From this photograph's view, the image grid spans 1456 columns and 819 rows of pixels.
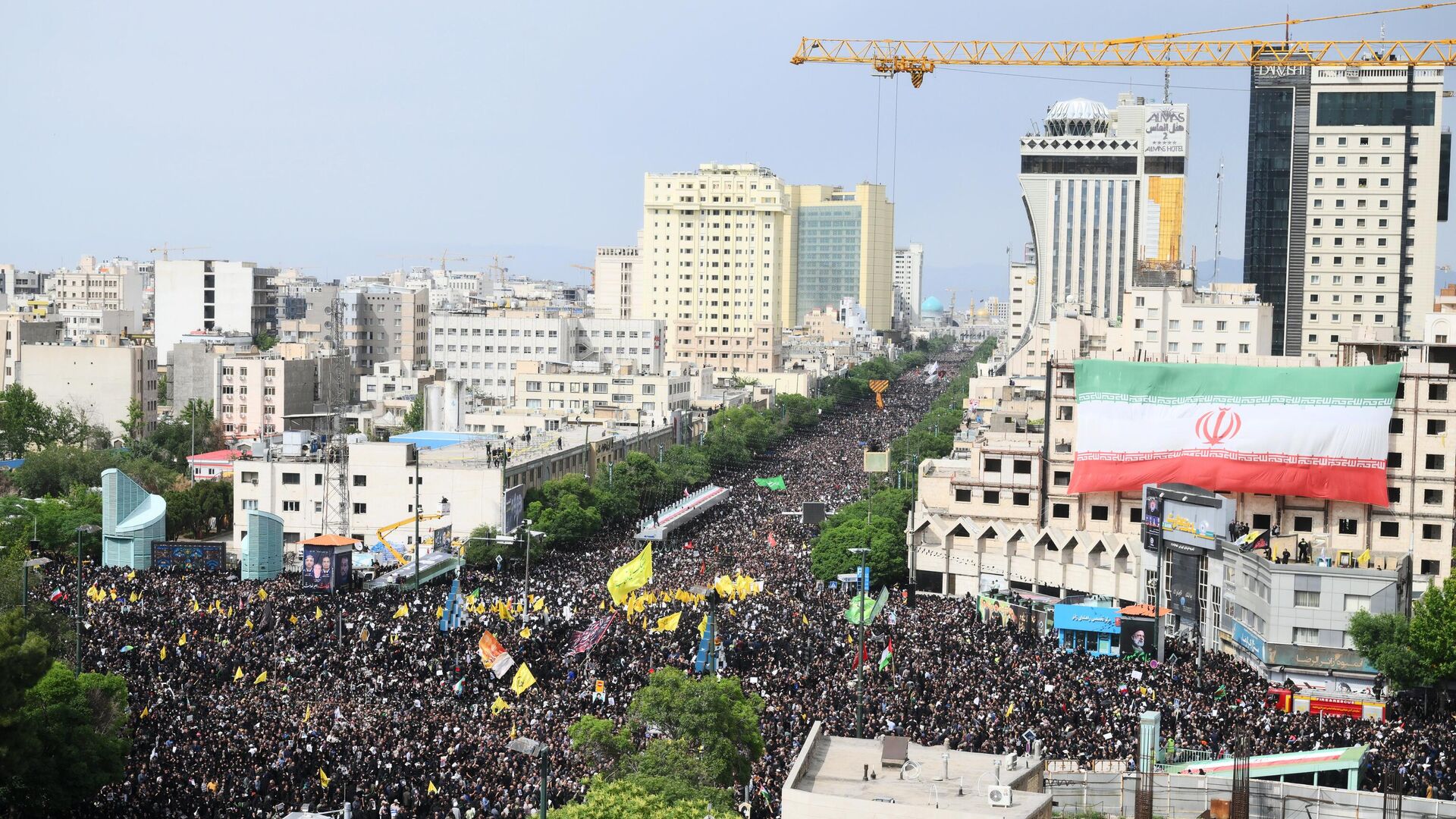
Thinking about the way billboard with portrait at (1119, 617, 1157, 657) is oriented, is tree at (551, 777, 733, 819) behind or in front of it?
in front

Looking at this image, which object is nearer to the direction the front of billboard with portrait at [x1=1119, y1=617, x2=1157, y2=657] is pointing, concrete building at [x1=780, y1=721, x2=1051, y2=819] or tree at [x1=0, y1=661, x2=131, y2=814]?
the concrete building

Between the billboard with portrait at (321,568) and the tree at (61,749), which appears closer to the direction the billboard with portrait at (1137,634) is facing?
the tree

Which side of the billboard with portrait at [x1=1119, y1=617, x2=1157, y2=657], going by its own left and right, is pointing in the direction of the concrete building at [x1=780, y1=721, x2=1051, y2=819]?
front

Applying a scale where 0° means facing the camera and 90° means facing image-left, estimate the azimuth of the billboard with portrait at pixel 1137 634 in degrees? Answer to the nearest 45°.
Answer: approximately 0°

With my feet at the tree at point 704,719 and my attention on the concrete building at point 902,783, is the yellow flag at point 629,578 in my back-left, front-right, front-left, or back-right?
back-left

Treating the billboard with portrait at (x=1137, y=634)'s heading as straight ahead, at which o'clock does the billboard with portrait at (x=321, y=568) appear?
the billboard with portrait at (x=321, y=568) is roughly at 3 o'clock from the billboard with portrait at (x=1137, y=634).

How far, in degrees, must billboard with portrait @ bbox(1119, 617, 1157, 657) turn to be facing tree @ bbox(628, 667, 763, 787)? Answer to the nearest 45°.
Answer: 0° — it already faces it

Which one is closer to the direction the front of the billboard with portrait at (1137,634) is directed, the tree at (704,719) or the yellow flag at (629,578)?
the tree

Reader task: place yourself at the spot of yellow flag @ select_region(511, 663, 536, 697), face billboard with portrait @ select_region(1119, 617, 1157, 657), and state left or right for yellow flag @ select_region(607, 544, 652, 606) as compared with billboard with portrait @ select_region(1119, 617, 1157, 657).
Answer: left

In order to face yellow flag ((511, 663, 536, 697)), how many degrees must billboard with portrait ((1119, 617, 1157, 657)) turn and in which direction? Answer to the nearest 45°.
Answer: approximately 45° to its right

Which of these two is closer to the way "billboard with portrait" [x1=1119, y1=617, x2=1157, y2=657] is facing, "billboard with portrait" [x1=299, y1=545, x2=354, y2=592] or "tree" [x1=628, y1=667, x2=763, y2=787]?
the tree

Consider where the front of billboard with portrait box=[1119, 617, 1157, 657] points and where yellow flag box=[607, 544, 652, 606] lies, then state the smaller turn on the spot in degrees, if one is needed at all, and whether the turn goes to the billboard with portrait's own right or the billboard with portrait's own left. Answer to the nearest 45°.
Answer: approximately 90° to the billboard with portrait's own right
